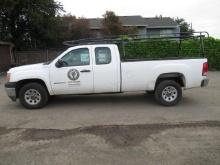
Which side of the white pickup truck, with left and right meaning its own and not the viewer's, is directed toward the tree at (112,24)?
right

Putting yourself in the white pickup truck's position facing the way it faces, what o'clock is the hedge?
The hedge is roughly at 4 o'clock from the white pickup truck.

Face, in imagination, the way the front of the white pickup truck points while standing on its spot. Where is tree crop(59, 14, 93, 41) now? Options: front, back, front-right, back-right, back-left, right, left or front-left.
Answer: right

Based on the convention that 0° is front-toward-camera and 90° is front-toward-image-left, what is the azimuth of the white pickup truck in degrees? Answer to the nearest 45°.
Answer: approximately 90°

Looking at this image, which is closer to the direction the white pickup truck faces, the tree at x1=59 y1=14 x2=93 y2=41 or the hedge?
the tree

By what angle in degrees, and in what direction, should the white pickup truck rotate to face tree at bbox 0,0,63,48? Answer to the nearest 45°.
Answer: approximately 90° to its right
